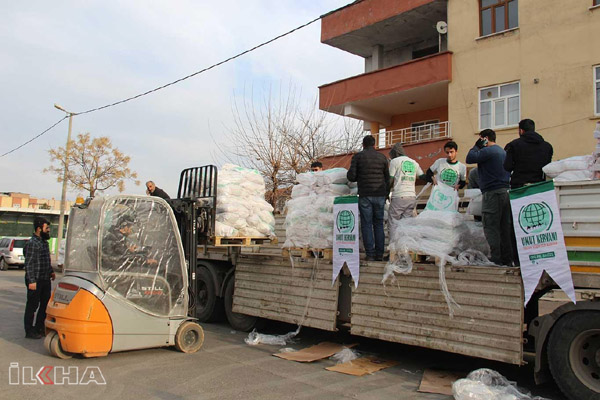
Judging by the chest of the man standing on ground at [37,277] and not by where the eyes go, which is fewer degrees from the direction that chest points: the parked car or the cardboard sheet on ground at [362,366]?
the cardboard sheet on ground

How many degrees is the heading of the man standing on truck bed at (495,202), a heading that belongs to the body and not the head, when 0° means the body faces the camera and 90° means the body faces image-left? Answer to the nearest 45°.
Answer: approximately 135°

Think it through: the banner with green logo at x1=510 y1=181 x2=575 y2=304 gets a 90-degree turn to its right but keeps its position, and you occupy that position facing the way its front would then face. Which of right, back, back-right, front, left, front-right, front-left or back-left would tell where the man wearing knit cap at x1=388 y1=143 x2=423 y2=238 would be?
front-right

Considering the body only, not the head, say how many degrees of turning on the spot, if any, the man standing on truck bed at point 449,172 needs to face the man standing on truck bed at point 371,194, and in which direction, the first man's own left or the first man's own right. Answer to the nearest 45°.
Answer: approximately 90° to the first man's own right

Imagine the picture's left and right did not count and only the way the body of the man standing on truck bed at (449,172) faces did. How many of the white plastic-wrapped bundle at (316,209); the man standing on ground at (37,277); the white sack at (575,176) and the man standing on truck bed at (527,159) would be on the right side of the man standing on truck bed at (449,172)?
2

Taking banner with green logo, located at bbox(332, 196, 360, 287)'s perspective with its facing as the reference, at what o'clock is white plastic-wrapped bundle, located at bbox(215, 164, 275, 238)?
The white plastic-wrapped bundle is roughly at 4 o'clock from the banner with green logo.

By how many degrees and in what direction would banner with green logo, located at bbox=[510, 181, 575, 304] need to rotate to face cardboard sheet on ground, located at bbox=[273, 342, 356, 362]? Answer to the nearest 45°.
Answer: approximately 90° to its right

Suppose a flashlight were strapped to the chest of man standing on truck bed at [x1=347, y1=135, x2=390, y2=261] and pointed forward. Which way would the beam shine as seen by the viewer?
away from the camera

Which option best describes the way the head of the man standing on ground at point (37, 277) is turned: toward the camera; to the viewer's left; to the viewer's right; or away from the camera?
to the viewer's right

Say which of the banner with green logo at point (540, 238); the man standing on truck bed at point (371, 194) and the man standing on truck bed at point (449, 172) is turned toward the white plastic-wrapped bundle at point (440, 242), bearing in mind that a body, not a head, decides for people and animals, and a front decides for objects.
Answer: the man standing on truck bed at point (449, 172)
